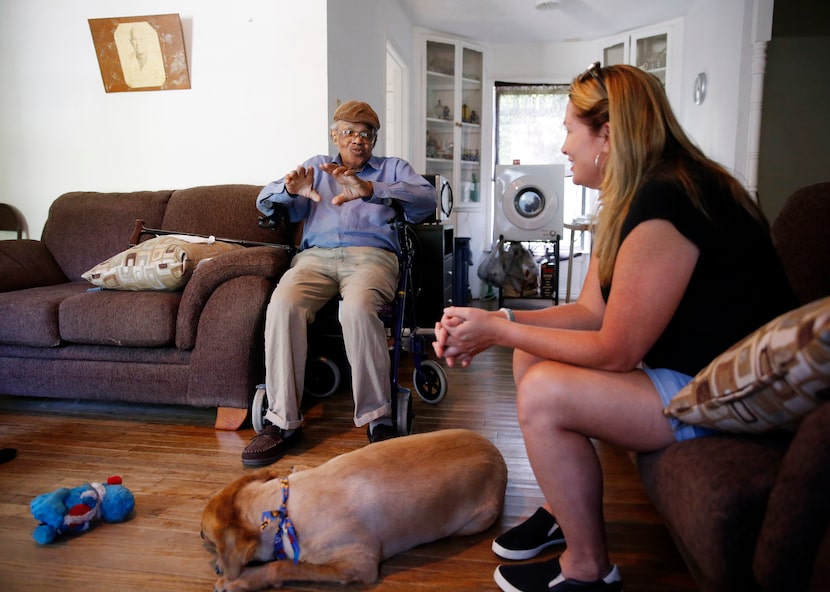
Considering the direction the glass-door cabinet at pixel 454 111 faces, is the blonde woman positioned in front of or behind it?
in front

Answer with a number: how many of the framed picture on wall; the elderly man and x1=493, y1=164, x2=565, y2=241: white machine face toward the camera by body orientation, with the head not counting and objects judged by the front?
3

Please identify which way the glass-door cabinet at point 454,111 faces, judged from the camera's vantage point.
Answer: facing the viewer and to the right of the viewer

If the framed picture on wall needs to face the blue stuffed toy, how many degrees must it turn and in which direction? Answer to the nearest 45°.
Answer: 0° — it already faces it

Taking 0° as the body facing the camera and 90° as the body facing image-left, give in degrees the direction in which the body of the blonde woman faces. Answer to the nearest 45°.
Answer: approximately 90°

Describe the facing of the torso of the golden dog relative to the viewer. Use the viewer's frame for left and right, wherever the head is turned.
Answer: facing the viewer and to the left of the viewer

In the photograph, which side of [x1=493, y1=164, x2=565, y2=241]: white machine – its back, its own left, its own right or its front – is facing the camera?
front

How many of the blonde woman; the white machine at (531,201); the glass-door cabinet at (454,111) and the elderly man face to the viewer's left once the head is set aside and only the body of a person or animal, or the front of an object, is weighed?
1

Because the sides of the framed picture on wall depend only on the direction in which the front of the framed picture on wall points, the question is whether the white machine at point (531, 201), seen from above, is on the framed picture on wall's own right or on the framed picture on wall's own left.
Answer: on the framed picture on wall's own left

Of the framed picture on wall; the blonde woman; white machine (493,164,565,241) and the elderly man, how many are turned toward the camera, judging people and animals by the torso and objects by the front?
3

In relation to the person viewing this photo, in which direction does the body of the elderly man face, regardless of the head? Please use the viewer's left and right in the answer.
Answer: facing the viewer

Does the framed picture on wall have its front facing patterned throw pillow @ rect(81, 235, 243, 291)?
yes

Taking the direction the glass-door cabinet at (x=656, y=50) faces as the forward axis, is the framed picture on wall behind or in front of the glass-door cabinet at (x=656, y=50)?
in front

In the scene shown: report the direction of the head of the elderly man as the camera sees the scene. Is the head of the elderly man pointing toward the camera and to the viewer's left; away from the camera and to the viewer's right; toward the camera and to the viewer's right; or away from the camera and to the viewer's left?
toward the camera and to the viewer's right
